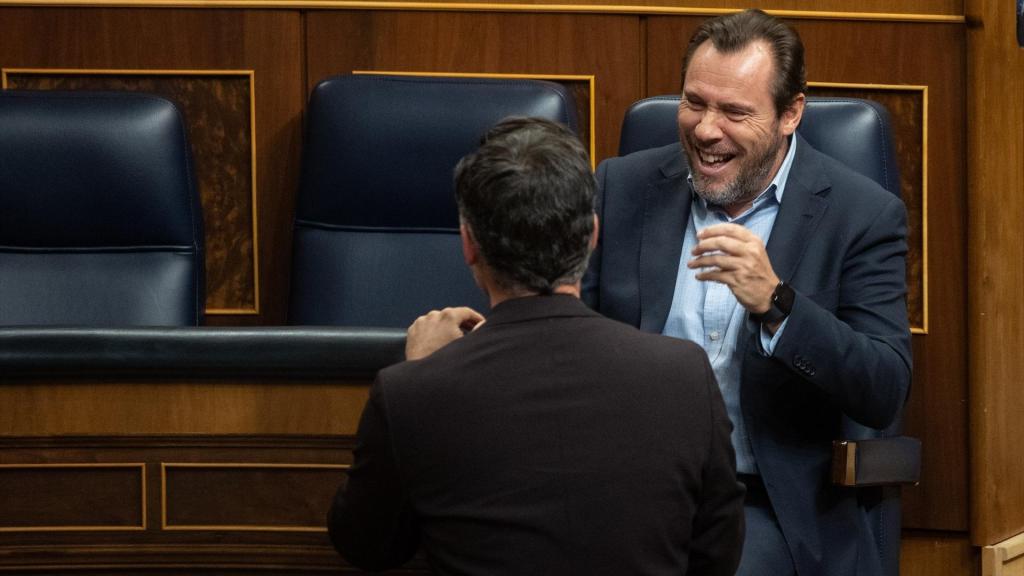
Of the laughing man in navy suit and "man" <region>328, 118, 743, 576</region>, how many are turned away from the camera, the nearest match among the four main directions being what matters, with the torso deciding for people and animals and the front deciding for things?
1

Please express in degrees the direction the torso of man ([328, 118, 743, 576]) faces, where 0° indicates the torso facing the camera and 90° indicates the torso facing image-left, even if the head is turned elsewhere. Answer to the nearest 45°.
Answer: approximately 180°

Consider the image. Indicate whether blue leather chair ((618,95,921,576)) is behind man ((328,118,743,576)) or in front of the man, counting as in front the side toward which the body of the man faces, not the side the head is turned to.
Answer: in front

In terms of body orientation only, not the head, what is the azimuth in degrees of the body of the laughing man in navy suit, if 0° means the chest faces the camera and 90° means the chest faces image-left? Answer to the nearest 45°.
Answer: approximately 45°

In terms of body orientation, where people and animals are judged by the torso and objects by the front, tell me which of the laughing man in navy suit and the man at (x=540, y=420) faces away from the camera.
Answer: the man
